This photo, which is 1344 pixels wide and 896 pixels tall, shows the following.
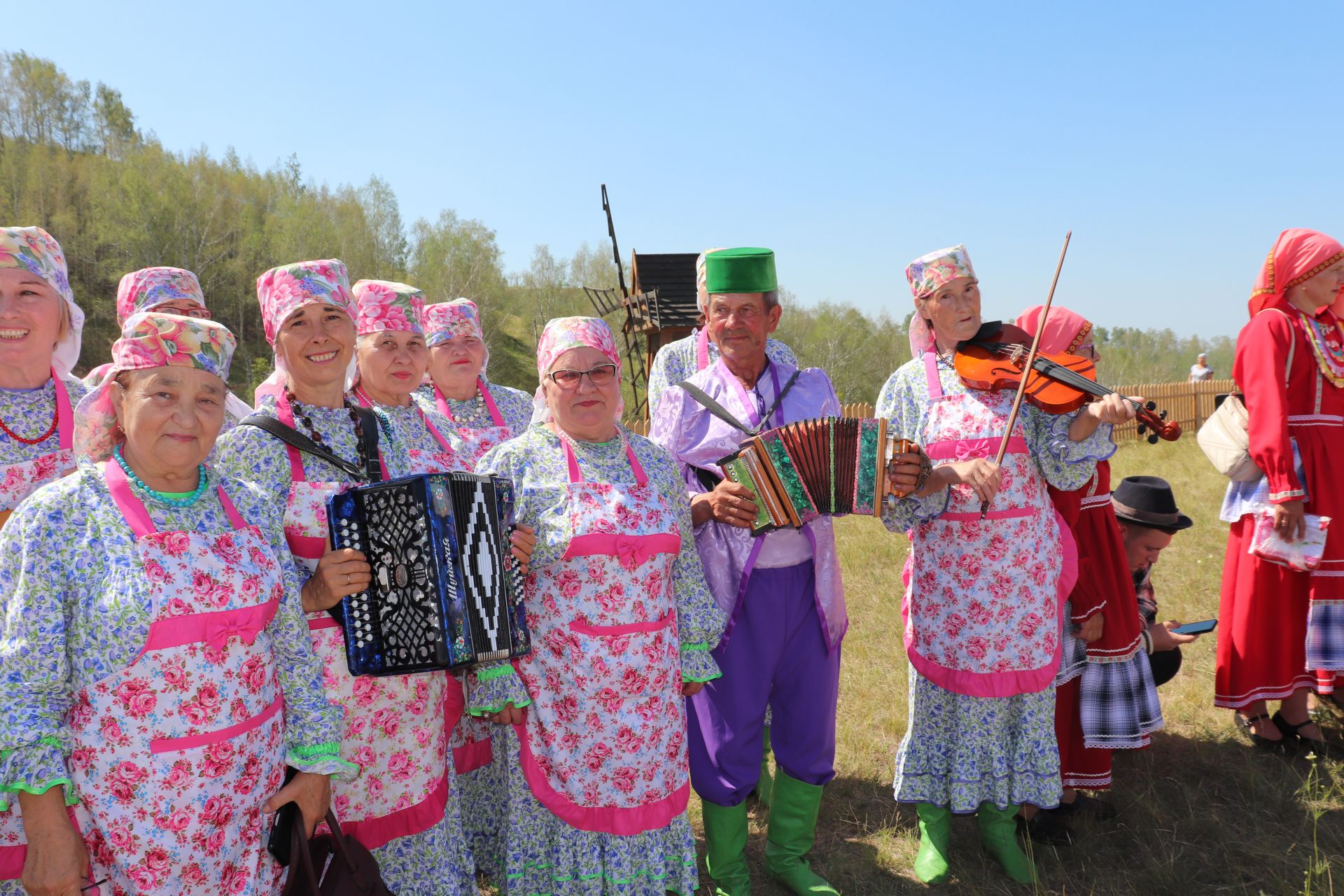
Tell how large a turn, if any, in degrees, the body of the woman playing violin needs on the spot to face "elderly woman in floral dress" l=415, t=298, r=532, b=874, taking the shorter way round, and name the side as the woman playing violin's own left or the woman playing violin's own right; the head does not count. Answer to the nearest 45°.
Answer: approximately 90° to the woman playing violin's own right

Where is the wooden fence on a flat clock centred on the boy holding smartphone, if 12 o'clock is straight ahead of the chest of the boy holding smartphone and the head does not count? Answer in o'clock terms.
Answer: The wooden fence is roughly at 9 o'clock from the boy holding smartphone.

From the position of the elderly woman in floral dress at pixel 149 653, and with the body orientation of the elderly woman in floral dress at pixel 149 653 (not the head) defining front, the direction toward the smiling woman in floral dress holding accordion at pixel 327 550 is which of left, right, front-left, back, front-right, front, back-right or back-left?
left

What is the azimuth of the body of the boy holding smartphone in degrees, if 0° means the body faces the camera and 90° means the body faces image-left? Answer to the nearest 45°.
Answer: approximately 270°

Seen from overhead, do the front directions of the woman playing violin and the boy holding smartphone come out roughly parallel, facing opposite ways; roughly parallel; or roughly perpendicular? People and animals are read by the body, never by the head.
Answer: roughly perpendicular

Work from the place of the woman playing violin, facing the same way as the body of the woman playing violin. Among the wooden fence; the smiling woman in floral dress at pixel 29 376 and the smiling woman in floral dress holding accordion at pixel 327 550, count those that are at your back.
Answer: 1

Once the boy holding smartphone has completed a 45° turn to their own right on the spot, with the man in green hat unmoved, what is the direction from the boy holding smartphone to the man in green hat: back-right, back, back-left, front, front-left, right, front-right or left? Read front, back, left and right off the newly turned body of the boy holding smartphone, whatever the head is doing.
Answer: right

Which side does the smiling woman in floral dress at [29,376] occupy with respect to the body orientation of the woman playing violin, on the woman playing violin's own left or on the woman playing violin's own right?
on the woman playing violin's own right

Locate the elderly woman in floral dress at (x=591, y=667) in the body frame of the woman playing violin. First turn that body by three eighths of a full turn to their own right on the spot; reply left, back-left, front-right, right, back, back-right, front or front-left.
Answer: left
